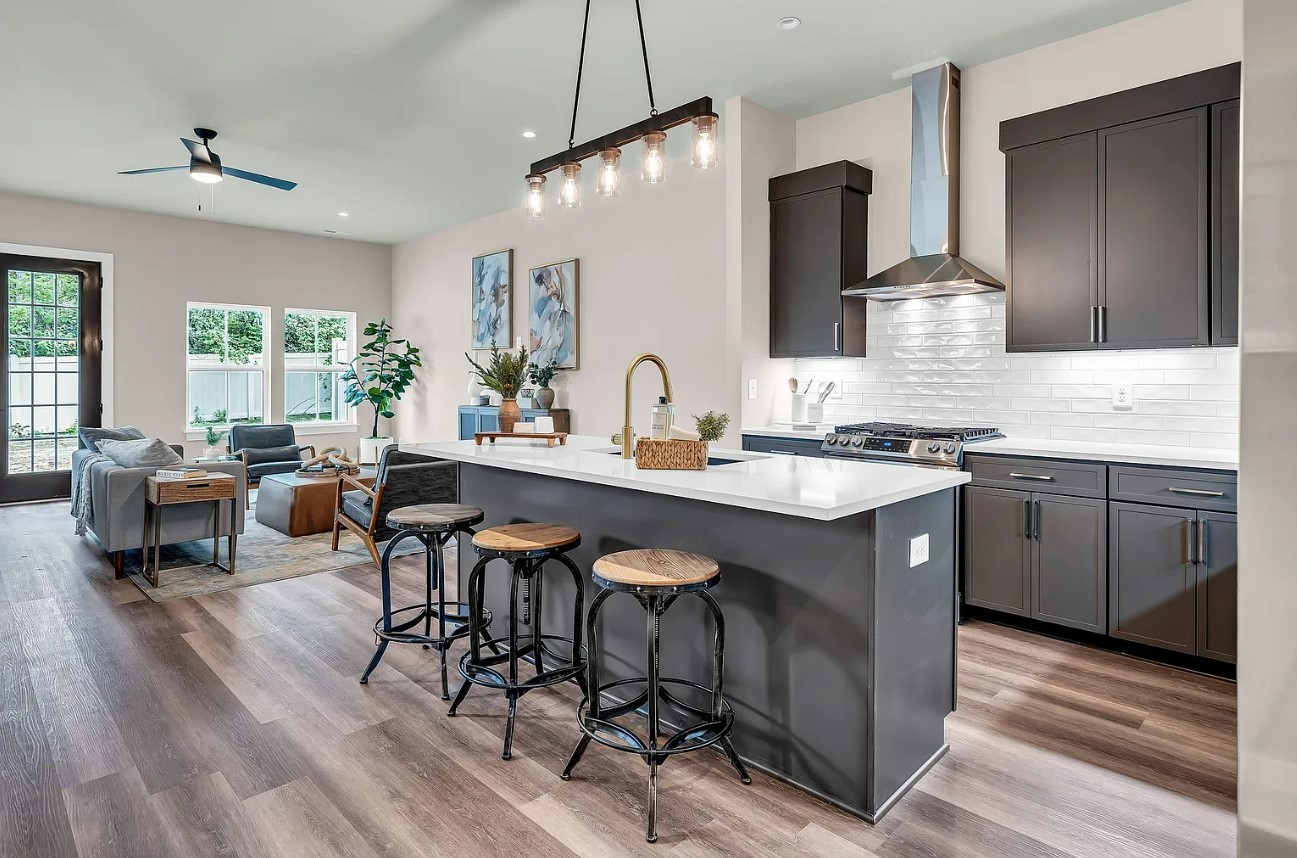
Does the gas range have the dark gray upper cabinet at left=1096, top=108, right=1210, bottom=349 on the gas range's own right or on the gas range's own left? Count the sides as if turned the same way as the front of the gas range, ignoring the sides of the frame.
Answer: on the gas range's own left

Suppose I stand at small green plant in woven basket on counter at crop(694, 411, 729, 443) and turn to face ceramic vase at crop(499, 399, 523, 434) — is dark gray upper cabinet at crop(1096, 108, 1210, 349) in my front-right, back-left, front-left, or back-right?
back-right

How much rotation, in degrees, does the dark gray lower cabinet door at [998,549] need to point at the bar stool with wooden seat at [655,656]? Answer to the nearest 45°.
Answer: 0° — it already faces it

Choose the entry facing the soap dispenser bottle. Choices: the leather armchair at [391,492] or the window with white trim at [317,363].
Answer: the window with white trim

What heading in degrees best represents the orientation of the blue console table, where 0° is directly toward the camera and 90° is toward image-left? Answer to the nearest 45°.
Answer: approximately 45°

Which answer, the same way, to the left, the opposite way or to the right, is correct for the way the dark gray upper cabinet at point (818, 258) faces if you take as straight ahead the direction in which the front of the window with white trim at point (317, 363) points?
to the right

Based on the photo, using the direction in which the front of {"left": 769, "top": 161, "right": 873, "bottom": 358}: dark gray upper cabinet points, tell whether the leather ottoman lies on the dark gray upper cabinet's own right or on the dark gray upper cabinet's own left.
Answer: on the dark gray upper cabinet's own right

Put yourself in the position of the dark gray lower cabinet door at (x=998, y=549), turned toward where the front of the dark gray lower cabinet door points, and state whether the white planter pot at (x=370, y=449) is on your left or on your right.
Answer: on your right

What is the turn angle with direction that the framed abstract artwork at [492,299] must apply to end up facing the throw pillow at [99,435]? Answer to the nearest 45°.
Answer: approximately 45° to its right

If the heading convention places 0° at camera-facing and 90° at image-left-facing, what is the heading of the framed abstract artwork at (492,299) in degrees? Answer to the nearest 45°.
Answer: approximately 45°

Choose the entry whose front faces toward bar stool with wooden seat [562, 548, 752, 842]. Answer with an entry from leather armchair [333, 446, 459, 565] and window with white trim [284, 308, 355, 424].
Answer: the window with white trim

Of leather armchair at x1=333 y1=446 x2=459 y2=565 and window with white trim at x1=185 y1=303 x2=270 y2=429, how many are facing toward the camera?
1

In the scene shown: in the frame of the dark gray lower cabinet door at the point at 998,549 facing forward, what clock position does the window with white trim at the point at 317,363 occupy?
The window with white trim is roughly at 2 o'clock from the dark gray lower cabinet door.

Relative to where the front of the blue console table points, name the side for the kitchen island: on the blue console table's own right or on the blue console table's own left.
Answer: on the blue console table's own left

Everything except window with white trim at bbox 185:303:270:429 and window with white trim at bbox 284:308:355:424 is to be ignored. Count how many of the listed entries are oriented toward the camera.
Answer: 2

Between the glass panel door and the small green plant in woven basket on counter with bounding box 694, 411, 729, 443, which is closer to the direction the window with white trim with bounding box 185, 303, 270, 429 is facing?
the small green plant in woven basket on counter
